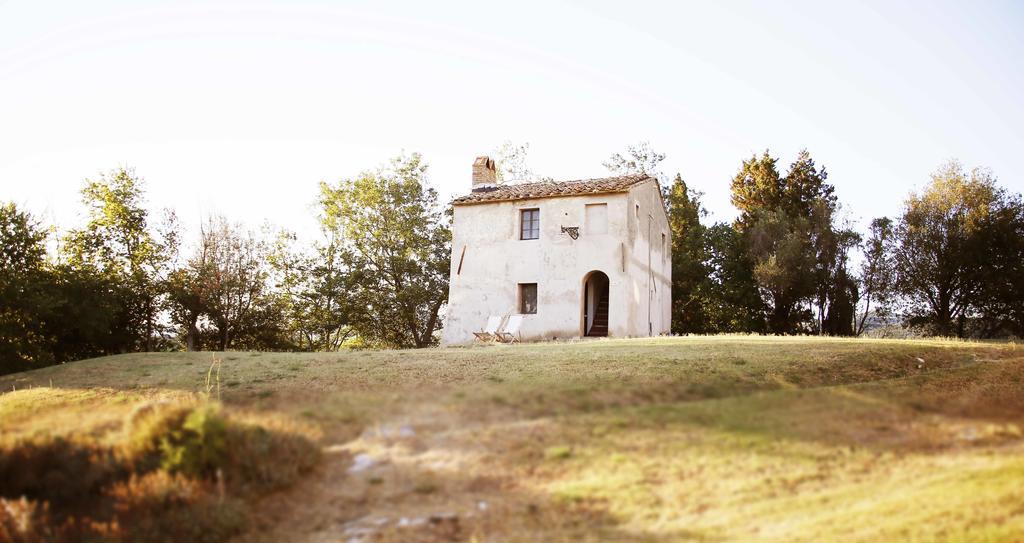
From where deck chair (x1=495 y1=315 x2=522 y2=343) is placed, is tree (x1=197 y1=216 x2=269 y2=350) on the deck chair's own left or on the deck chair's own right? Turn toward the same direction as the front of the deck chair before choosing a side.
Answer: on the deck chair's own right

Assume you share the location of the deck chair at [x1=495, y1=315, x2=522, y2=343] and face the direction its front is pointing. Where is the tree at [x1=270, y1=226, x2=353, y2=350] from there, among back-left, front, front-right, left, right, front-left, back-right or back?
right

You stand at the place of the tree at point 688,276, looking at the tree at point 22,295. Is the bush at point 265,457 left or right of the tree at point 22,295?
left

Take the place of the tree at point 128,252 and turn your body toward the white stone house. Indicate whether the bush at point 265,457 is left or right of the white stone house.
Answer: right

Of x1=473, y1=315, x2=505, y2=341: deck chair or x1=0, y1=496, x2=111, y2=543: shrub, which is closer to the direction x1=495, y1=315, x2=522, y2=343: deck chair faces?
the shrub

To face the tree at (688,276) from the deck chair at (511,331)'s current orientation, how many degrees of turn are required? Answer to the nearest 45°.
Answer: approximately 180°

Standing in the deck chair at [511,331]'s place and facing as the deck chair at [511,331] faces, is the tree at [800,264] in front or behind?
behind

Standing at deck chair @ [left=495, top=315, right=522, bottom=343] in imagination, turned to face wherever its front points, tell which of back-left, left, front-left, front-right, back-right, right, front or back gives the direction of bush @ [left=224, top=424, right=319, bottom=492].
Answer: front-left
